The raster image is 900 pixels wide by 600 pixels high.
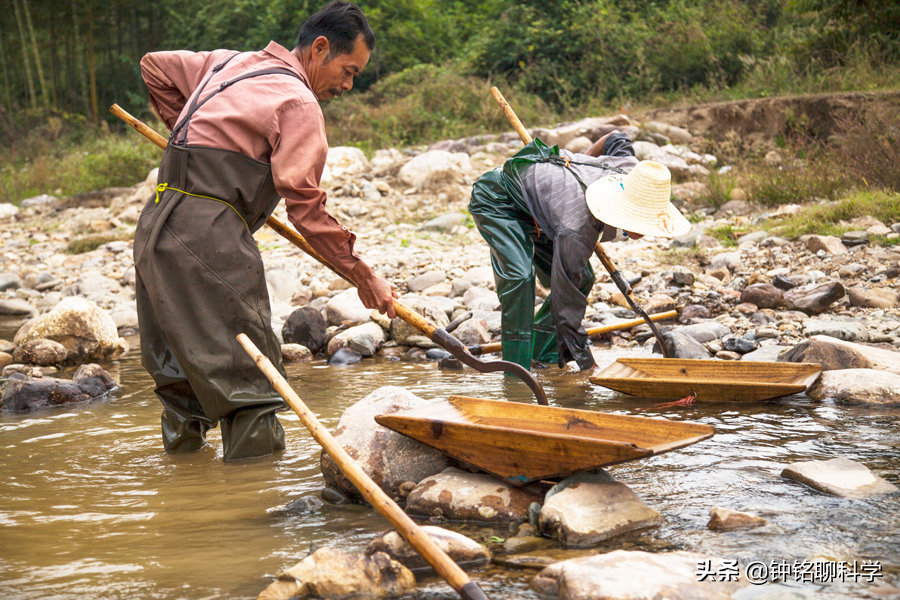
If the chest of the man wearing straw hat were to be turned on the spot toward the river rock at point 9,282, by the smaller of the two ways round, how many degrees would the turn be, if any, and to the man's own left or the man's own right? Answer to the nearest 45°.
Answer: approximately 135° to the man's own left

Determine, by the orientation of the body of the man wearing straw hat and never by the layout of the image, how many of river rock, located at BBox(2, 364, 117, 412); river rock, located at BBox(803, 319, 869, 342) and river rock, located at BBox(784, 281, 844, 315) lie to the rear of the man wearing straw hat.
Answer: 1

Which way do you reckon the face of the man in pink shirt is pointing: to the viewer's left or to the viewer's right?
to the viewer's right

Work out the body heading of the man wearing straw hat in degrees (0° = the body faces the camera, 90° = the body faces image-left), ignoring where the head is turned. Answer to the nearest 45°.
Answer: approximately 270°

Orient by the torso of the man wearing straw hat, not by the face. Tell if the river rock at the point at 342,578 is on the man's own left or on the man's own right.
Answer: on the man's own right

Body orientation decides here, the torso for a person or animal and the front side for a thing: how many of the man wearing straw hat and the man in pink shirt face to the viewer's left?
0

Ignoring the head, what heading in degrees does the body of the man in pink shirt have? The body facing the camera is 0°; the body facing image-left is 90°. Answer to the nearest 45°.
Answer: approximately 225°

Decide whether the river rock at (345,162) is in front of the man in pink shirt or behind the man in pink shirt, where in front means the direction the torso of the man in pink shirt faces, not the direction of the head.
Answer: in front

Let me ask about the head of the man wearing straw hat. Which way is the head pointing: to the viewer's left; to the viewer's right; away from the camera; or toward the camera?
to the viewer's right
